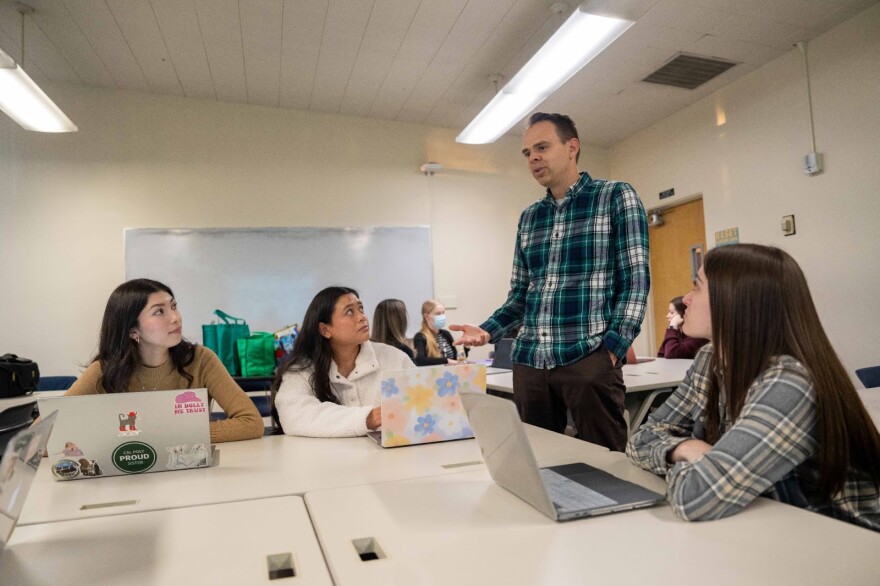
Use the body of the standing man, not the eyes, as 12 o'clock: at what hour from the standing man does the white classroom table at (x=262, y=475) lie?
The white classroom table is roughly at 12 o'clock from the standing man.

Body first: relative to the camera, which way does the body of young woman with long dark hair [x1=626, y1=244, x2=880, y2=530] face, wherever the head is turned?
to the viewer's left

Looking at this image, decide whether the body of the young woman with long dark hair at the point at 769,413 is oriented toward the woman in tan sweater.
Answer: yes

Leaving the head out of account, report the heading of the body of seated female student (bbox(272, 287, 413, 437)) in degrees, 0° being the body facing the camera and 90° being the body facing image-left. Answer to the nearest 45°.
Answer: approximately 315°

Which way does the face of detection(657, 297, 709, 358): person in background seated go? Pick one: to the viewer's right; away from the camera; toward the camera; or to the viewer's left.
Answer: to the viewer's left

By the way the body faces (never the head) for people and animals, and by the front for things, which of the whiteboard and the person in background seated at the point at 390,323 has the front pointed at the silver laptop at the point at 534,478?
the whiteboard

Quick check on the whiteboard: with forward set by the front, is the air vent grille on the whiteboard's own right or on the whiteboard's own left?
on the whiteboard's own left

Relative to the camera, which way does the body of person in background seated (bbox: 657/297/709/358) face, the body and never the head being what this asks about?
to the viewer's left

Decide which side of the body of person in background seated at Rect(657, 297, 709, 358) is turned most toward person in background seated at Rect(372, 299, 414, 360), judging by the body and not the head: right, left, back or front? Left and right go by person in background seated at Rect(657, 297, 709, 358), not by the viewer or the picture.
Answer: front

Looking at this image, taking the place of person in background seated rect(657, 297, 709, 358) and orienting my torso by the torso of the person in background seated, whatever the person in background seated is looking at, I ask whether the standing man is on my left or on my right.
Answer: on my left

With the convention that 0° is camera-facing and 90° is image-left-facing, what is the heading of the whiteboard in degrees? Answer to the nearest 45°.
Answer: approximately 0°

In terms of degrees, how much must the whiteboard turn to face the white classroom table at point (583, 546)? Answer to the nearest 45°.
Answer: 0° — it already faces it

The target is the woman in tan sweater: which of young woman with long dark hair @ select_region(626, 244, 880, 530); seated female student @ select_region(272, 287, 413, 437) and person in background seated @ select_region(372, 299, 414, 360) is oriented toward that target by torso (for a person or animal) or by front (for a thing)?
the young woman with long dark hair

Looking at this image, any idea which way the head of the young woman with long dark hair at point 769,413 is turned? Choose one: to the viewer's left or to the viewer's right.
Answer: to the viewer's left

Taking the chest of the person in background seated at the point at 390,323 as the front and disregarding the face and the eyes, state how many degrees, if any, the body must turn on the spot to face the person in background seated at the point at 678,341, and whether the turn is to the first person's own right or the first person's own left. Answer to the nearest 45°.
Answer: approximately 90° to the first person's own right

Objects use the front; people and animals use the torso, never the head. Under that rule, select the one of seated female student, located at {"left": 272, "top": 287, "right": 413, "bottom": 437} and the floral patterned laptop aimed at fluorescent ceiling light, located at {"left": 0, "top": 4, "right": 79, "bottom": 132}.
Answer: the floral patterned laptop
